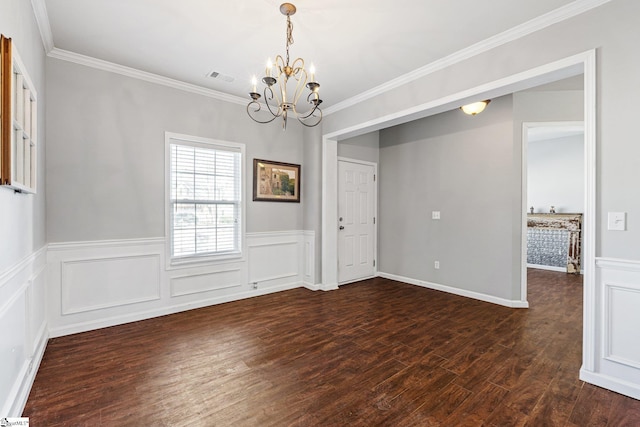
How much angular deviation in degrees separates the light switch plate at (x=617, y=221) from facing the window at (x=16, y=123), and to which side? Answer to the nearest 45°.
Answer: approximately 45° to its right

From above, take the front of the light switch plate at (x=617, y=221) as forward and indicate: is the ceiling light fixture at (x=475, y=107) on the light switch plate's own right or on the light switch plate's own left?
on the light switch plate's own right

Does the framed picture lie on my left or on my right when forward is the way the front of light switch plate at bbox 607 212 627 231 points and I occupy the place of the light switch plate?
on my right

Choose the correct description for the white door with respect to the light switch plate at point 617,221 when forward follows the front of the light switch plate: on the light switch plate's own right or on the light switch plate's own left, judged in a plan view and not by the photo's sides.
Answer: on the light switch plate's own right

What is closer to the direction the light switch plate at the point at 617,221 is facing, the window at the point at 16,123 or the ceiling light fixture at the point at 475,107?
the window

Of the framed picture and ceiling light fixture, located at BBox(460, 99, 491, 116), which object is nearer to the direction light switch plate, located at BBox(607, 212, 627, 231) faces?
the framed picture
